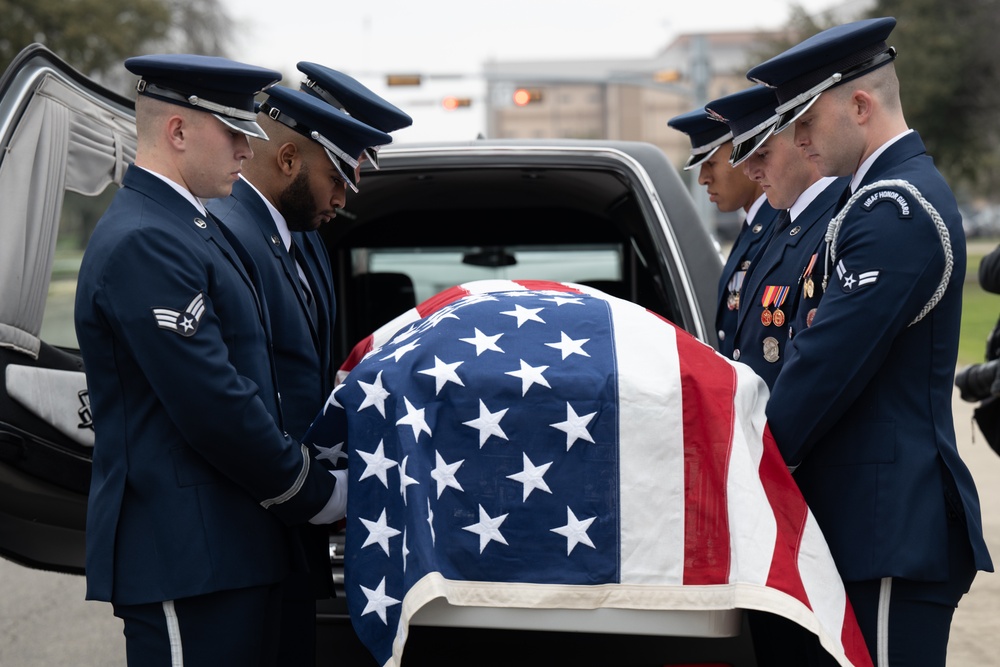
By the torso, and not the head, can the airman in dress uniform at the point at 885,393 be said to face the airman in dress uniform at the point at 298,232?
yes

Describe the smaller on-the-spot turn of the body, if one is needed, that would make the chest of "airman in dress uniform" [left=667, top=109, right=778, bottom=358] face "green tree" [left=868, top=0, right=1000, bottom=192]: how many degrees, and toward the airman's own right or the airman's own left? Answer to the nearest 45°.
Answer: approximately 135° to the airman's own right

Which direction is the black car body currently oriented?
away from the camera

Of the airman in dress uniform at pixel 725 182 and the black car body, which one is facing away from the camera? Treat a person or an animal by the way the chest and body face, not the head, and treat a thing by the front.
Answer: the black car body

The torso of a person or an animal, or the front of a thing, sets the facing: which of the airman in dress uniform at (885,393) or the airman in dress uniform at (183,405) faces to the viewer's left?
the airman in dress uniform at (885,393)

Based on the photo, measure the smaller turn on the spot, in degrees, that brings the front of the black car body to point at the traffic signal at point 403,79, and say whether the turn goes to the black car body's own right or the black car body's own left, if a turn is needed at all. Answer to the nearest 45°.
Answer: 0° — it already faces it

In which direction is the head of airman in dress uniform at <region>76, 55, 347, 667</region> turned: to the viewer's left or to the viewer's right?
to the viewer's right

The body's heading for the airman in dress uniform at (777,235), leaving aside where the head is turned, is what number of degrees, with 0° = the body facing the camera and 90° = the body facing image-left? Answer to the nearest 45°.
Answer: approximately 45°

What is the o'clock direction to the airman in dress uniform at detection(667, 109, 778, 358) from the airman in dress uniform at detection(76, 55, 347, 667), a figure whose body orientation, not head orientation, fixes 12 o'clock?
the airman in dress uniform at detection(667, 109, 778, 358) is roughly at 11 o'clock from the airman in dress uniform at detection(76, 55, 347, 667).

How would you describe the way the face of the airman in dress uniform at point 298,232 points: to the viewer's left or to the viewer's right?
to the viewer's right

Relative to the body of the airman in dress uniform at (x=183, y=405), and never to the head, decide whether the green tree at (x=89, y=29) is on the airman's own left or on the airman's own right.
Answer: on the airman's own left

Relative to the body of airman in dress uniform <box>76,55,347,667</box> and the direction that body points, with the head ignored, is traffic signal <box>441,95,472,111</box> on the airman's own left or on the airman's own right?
on the airman's own left

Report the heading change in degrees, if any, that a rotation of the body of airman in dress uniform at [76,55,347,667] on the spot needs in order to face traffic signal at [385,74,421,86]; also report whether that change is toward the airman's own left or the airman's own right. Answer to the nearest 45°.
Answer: approximately 90° to the airman's own left

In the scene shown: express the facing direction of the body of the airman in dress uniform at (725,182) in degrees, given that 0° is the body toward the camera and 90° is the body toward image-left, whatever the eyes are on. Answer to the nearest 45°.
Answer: approximately 45°

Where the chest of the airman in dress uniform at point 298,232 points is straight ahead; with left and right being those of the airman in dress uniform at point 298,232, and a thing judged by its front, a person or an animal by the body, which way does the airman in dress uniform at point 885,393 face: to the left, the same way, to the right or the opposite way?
the opposite way

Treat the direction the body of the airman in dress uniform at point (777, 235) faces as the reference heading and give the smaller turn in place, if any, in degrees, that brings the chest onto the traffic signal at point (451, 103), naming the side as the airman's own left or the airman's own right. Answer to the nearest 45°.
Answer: approximately 135° to the airman's own right

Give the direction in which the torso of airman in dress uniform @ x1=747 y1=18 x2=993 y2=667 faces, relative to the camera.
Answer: to the viewer's left
